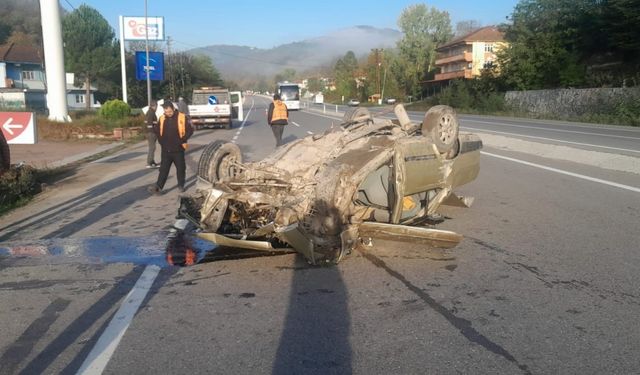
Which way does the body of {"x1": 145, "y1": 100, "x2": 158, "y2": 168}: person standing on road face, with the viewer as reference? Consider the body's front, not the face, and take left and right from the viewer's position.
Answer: facing to the right of the viewer

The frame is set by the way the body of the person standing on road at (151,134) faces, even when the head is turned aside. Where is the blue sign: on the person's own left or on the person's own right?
on the person's own left

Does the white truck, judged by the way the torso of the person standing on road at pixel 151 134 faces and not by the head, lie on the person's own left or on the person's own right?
on the person's own left

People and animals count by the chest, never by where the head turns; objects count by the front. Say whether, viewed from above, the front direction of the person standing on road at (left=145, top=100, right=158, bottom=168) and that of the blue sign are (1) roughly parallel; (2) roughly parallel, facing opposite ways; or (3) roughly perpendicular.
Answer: roughly perpendicular

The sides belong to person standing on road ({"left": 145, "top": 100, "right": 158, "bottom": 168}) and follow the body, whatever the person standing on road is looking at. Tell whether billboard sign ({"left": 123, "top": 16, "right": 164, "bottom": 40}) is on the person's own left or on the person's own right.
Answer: on the person's own left

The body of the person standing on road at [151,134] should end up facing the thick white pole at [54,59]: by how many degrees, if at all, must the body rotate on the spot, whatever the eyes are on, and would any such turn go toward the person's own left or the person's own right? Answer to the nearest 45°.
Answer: approximately 90° to the person's own left

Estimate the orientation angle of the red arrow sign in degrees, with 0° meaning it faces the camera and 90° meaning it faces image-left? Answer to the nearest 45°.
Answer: approximately 0°
